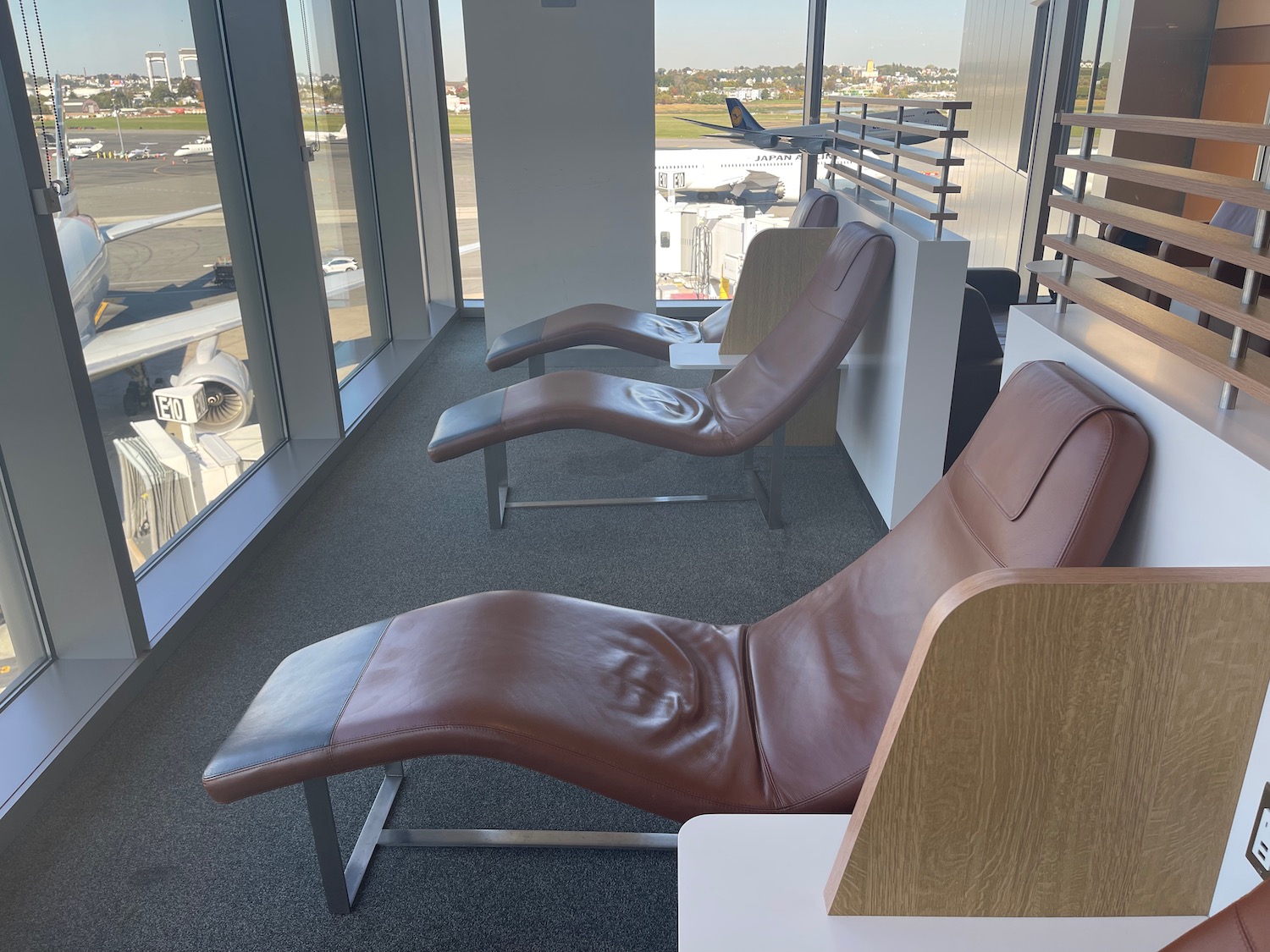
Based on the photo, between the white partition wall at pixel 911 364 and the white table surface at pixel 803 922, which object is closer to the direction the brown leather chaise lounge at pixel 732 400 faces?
the white table surface

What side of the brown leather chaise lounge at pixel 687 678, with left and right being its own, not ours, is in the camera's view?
left

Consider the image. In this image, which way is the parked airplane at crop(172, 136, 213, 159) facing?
to the viewer's left

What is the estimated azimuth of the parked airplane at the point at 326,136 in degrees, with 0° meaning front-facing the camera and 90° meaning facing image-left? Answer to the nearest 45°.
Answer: approximately 90°

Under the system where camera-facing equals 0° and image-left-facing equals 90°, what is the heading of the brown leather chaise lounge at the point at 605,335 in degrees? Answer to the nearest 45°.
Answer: approximately 90°

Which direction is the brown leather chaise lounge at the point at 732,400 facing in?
to the viewer's left

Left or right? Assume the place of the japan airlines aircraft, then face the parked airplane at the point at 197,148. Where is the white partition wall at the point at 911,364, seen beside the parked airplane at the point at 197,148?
left
